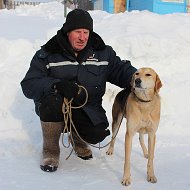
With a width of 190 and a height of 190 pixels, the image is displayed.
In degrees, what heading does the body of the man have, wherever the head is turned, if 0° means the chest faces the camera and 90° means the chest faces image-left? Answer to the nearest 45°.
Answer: approximately 0°

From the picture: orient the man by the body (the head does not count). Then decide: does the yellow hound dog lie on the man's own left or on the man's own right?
on the man's own left
